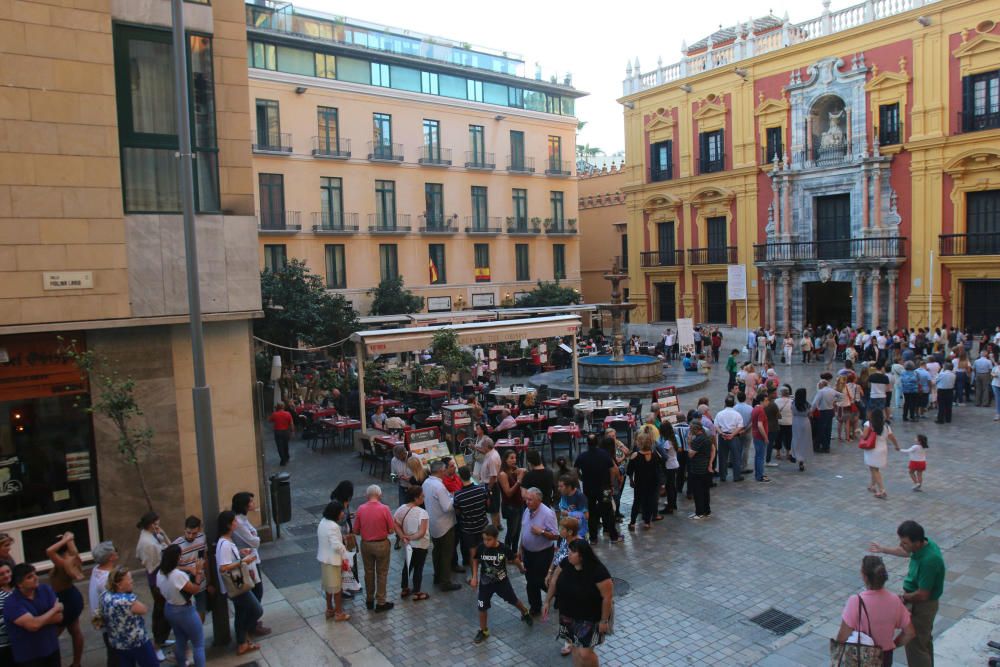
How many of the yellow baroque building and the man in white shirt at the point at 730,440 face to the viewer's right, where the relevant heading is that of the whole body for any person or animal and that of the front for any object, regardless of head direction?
0

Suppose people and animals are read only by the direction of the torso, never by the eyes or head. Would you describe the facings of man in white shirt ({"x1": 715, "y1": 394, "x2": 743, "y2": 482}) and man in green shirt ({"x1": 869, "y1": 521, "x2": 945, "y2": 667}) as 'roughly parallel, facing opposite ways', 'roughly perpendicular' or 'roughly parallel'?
roughly perpendicular

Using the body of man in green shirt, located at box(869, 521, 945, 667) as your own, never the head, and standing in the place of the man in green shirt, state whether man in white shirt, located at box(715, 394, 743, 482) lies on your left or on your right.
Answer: on your right

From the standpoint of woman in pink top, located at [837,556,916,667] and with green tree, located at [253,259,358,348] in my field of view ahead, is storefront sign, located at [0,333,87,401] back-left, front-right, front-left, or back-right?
front-left

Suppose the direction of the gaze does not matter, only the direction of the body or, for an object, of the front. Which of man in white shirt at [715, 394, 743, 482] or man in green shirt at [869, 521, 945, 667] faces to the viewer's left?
the man in green shirt

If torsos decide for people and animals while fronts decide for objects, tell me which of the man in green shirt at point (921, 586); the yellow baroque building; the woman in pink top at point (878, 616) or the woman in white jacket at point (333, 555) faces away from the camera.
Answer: the woman in pink top

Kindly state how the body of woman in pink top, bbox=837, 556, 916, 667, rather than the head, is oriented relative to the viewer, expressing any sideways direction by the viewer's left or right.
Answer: facing away from the viewer

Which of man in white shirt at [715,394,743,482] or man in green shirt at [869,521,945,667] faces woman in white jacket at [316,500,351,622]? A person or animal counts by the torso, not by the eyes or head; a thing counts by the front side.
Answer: the man in green shirt

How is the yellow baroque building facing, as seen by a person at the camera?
facing the viewer and to the left of the viewer

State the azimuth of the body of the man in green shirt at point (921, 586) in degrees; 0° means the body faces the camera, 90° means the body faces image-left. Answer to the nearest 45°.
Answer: approximately 90°
